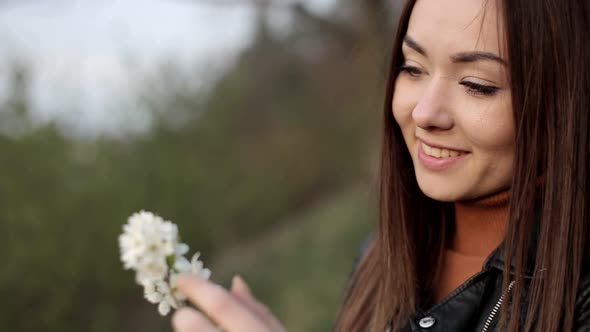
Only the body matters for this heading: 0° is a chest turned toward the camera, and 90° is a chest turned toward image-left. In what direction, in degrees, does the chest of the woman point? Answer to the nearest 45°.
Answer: approximately 45°
